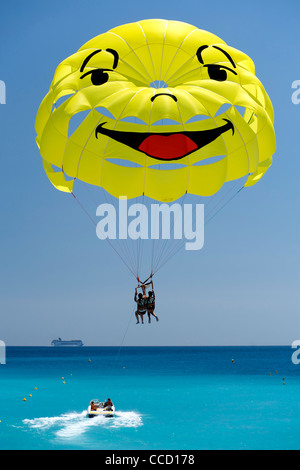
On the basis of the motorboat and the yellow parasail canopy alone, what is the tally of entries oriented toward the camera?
1

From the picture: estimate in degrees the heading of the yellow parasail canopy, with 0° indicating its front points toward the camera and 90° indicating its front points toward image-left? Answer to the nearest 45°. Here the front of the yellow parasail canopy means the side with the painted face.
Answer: approximately 0°

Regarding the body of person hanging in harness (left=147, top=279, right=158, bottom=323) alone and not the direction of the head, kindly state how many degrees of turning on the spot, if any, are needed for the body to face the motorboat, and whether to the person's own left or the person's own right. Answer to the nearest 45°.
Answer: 0° — they already face it
